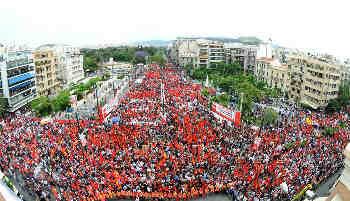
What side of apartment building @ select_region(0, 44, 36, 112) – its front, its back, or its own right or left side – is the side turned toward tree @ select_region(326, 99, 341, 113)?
front

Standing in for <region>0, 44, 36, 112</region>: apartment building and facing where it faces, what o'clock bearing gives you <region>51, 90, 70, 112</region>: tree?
The tree is roughly at 12 o'clock from the apartment building.

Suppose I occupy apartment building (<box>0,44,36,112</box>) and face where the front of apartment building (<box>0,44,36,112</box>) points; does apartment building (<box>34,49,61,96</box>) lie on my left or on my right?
on my left

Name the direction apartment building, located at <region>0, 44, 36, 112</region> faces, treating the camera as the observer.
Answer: facing the viewer and to the right of the viewer

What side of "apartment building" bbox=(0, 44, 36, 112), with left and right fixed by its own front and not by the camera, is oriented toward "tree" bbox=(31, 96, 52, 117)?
front
